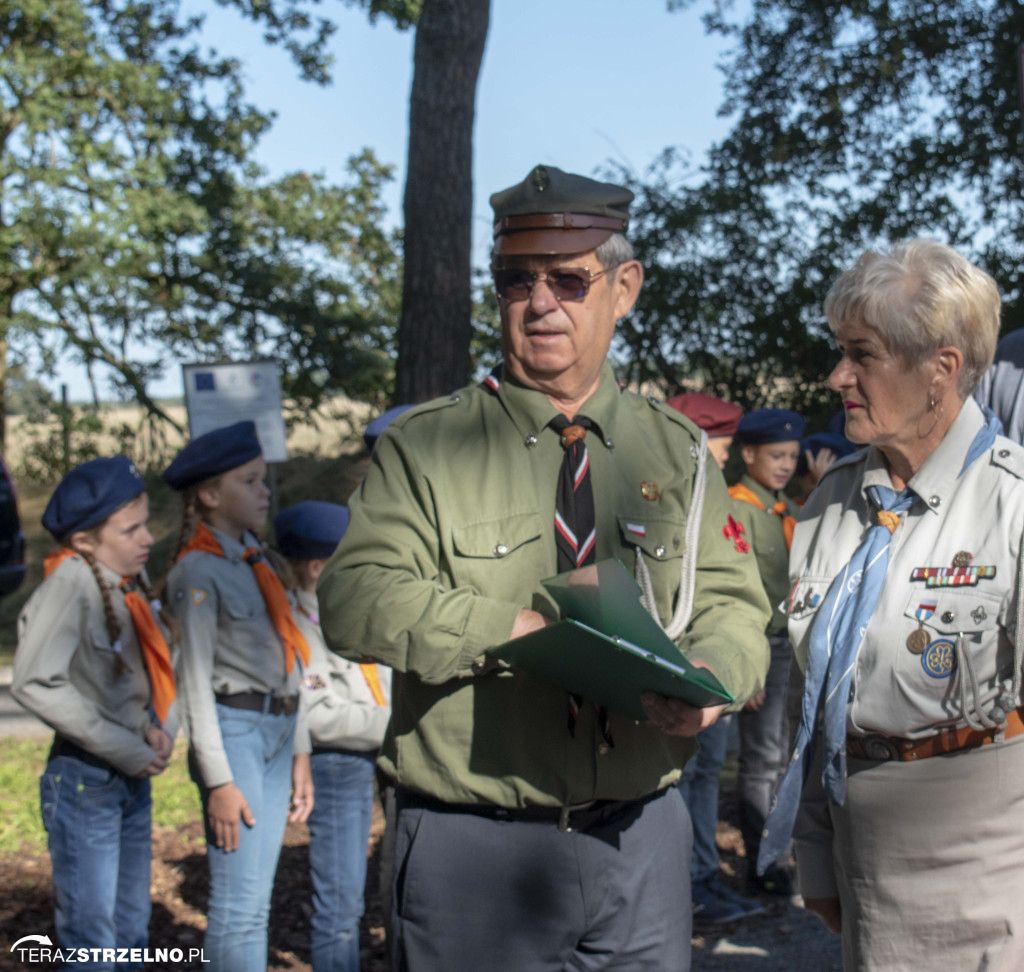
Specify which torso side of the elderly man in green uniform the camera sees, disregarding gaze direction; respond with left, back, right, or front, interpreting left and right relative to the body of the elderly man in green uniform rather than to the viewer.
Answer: front

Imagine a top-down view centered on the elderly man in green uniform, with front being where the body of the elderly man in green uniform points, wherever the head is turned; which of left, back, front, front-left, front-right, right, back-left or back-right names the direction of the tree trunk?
back

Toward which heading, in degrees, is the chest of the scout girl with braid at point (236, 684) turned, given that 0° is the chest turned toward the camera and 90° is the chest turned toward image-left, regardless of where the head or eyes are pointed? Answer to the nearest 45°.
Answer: approximately 315°

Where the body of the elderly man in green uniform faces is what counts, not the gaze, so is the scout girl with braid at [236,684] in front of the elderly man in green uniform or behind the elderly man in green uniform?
behind

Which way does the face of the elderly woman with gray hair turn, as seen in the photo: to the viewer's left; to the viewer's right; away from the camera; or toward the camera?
to the viewer's left

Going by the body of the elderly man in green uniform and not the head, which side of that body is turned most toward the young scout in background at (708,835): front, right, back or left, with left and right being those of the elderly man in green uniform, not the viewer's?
back

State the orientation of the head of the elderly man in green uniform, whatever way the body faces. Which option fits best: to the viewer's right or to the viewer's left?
to the viewer's left

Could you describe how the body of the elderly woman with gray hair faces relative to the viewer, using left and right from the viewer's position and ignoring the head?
facing the viewer and to the left of the viewer

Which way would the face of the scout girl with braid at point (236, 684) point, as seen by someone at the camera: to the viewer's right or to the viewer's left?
to the viewer's right

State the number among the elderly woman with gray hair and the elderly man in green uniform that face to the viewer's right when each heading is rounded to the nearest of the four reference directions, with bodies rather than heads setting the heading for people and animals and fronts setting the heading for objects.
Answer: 0

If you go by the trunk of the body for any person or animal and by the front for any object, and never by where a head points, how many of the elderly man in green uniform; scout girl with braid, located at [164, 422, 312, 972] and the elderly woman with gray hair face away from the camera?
0

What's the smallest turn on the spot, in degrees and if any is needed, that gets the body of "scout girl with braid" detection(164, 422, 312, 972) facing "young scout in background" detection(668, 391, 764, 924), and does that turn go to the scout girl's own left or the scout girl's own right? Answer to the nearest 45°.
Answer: approximately 90° to the scout girl's own left
